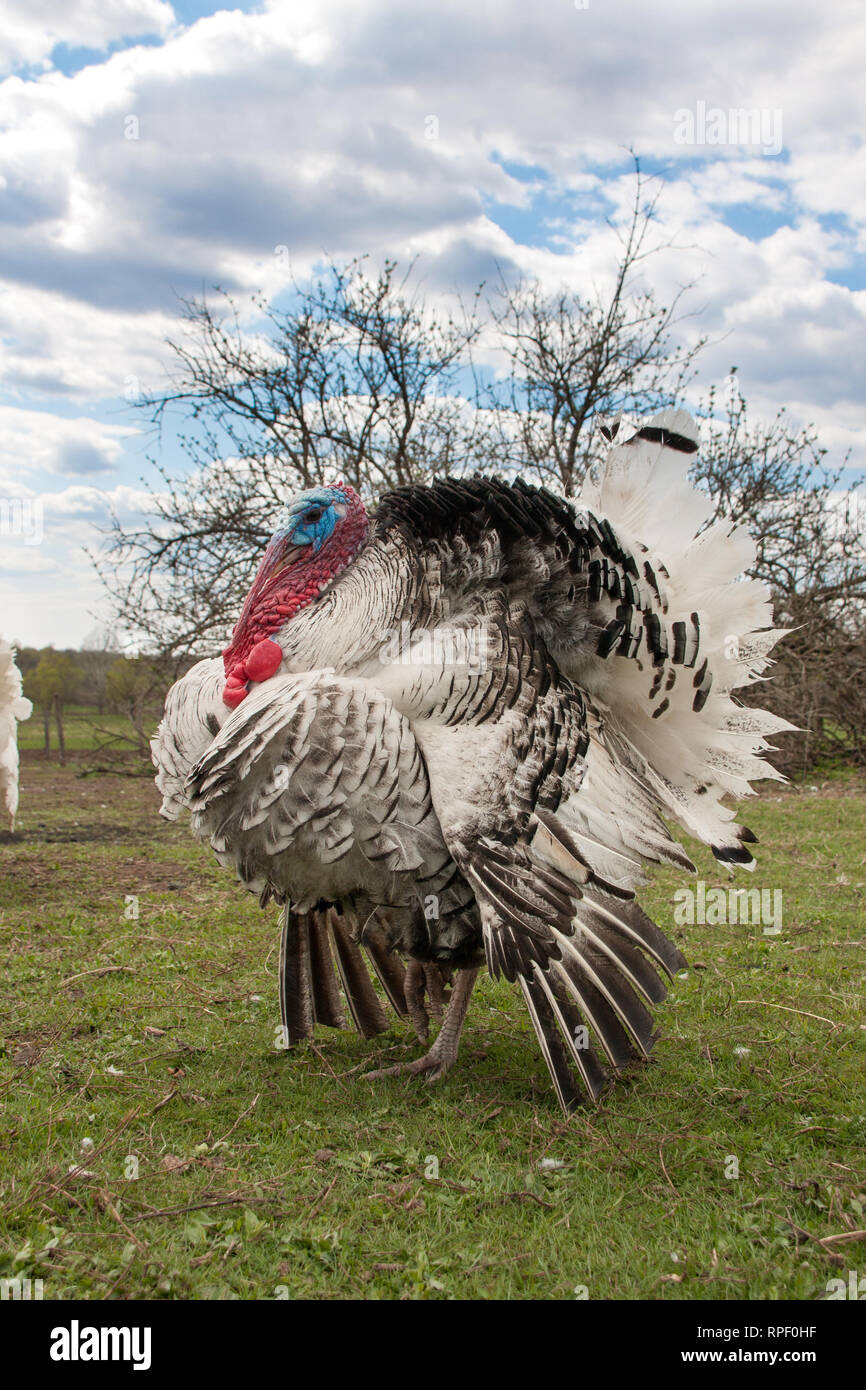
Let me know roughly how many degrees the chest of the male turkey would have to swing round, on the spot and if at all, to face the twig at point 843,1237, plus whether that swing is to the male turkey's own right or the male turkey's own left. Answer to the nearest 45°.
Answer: approximately 90° to the male turkey's own left

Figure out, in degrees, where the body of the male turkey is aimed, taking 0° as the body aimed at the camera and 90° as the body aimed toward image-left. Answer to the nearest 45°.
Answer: approximately 45°

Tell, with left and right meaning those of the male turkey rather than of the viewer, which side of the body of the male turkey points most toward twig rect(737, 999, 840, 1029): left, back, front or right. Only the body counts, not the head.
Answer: back

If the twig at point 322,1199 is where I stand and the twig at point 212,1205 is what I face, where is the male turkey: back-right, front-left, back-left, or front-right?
back-right

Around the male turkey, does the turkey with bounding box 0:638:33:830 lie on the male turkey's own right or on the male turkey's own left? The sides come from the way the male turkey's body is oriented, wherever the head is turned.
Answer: on the male turkey's own right

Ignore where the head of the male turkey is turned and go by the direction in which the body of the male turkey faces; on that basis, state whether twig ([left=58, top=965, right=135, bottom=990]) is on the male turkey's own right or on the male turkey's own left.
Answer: on the male turkey's own right

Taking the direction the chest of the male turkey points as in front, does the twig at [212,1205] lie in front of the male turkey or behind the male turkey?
in front
